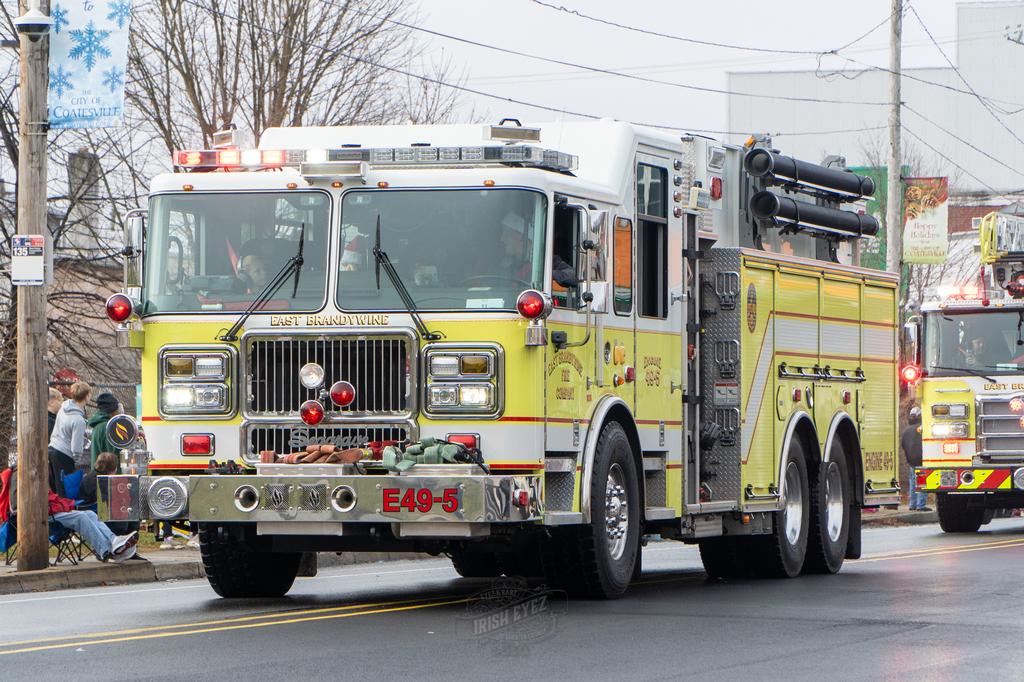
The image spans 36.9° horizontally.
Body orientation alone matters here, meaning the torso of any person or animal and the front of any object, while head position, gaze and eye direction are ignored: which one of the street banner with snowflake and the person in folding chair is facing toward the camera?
the street banner with snowflake

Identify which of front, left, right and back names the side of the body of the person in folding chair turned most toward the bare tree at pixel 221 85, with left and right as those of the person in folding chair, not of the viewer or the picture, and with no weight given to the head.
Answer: left

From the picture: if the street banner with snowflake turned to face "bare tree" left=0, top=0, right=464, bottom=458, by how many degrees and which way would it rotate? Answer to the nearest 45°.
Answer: approximately 180°

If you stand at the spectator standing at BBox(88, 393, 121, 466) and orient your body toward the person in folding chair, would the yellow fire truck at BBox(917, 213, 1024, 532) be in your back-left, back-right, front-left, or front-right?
back-left

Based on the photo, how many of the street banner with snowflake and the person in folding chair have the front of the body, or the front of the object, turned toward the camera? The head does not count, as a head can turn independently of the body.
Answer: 1

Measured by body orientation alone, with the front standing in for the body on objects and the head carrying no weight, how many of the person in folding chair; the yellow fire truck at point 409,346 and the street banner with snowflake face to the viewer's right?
1

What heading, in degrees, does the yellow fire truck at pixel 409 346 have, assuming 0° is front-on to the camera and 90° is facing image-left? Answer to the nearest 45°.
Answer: approximately 45°

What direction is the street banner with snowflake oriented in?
toward the camera

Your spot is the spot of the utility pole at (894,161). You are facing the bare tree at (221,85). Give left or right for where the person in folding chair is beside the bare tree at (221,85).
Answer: left

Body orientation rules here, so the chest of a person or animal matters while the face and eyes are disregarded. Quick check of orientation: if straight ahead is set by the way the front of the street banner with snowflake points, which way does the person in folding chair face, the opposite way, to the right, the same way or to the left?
to the left

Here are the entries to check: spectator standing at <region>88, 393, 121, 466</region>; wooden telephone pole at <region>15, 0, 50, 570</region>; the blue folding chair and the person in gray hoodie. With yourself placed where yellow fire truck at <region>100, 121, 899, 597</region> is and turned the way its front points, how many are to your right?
4

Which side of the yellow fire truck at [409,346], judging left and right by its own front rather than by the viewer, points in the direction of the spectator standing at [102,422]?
right

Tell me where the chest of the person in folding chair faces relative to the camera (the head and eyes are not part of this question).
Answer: to the viewer's right
